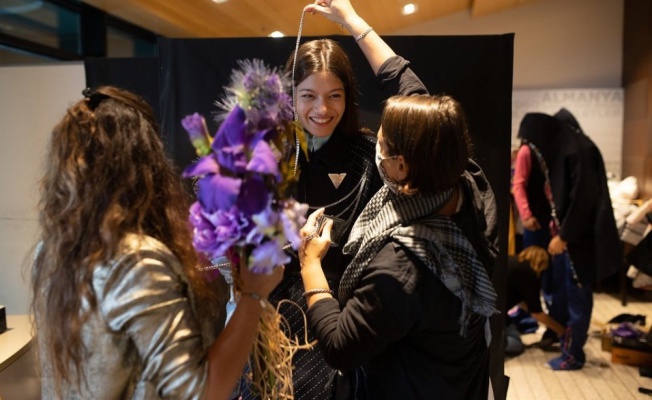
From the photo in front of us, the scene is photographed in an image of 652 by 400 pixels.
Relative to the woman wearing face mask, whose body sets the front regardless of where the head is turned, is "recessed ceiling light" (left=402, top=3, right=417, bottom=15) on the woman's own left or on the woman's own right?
on the woman's own right

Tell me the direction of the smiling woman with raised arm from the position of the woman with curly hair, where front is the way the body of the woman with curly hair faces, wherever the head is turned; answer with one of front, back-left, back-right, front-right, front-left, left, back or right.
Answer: front

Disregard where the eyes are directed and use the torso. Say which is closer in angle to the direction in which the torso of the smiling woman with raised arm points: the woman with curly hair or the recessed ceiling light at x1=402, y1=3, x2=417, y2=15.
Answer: the woman with curly hair

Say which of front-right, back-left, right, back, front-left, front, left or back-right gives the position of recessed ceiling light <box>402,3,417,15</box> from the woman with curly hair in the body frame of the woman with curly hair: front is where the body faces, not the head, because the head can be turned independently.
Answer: front

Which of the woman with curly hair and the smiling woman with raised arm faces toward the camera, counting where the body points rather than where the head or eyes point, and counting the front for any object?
the smiling woman with raised arm

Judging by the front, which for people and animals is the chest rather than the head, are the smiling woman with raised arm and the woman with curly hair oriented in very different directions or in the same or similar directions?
very different directions

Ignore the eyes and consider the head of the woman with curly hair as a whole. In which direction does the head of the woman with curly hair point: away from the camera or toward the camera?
away from the camera

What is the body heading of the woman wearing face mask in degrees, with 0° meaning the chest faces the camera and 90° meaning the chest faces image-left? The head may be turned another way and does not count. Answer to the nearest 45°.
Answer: approximately 135°

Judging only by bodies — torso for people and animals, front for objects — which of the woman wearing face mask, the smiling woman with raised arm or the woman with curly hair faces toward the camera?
the smiling woman with raised arm

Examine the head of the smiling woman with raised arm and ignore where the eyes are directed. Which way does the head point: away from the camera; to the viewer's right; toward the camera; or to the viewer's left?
toward the camera

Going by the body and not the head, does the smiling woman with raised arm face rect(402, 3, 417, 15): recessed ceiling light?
no

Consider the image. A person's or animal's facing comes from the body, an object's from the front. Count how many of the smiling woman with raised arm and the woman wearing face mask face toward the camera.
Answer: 1

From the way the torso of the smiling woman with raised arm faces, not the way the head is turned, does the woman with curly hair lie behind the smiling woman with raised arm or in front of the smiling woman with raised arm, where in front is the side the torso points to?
in front

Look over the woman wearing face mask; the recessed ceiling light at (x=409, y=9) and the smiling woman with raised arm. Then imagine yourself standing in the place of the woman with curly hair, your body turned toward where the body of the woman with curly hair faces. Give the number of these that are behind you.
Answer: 0

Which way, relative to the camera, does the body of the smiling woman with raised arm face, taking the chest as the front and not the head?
toward the camera
